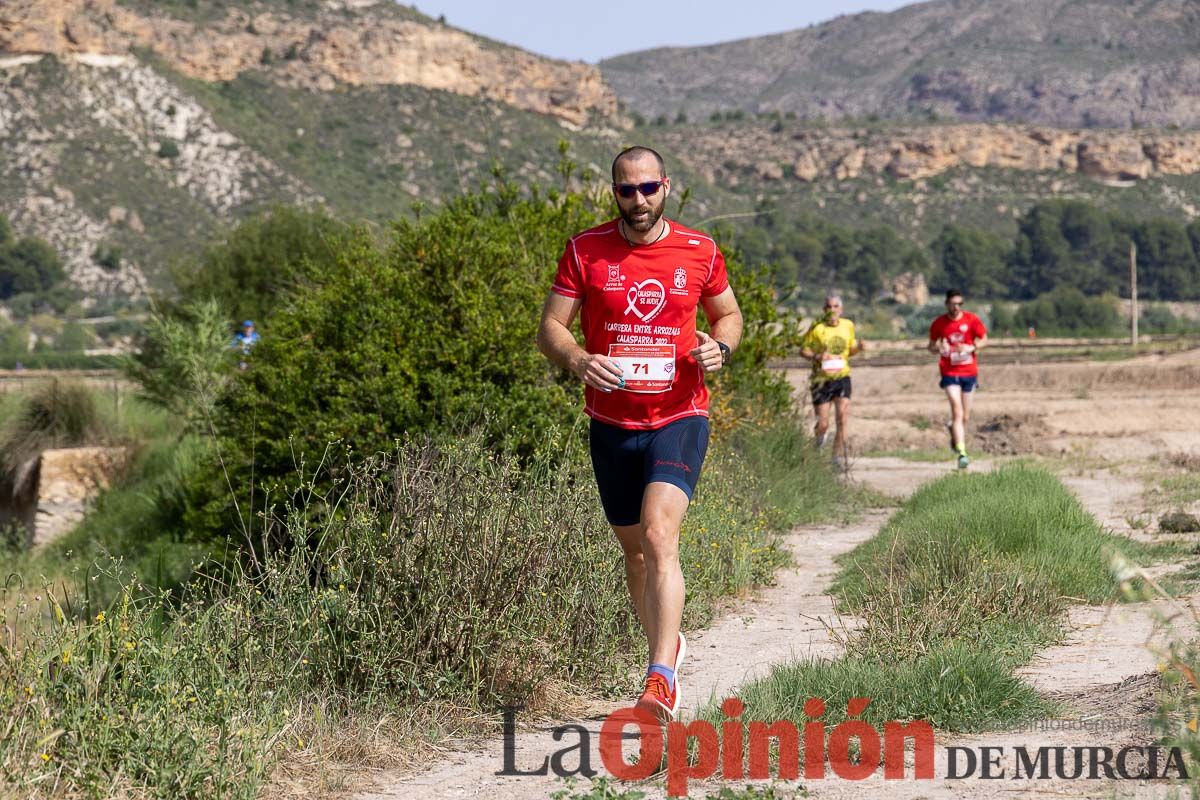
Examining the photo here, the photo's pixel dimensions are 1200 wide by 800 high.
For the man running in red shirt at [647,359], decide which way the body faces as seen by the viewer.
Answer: toward the camera

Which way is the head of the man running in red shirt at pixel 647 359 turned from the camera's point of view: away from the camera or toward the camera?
toward the camera

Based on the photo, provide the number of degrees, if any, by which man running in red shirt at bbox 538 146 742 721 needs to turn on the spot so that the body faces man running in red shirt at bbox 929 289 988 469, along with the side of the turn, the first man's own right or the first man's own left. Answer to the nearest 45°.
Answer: approximately 180°

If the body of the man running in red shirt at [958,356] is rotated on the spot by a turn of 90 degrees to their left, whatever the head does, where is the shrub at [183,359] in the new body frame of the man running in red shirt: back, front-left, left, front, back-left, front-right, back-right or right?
back

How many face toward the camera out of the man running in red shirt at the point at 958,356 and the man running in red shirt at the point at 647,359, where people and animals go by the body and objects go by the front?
2

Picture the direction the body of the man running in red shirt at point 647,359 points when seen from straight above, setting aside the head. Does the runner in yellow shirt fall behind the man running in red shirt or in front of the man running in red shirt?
behind

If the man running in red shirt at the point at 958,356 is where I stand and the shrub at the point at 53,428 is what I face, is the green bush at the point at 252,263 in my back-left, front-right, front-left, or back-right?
front-right

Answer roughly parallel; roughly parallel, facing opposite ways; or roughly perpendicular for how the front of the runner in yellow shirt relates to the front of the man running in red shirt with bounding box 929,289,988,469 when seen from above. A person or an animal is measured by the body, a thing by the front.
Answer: roughly parallel

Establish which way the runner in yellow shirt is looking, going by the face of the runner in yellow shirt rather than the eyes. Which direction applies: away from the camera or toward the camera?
toward the camera

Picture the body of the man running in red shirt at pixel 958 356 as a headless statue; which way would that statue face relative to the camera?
toward the camera

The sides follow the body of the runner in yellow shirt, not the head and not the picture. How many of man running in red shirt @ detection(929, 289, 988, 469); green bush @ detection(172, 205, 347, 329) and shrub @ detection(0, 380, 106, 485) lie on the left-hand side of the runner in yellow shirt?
1
